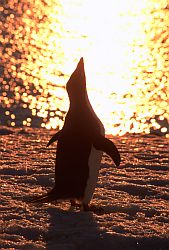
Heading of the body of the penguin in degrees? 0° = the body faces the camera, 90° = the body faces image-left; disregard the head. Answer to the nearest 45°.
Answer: approximately 225°
